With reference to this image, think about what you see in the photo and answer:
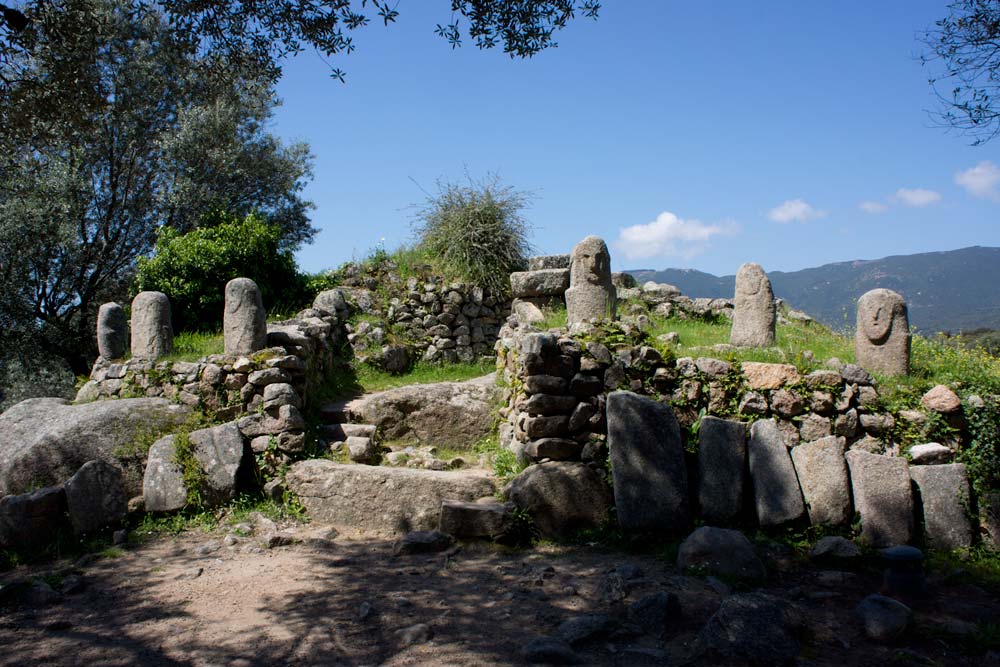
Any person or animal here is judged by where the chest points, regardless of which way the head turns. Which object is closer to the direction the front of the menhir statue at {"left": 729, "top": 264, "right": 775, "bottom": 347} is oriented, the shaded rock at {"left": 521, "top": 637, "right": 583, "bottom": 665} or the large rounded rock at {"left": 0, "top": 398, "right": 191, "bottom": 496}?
the shaded rock

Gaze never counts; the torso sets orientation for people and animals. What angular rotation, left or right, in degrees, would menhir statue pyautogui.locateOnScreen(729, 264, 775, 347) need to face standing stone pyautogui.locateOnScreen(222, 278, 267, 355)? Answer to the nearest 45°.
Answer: approximately 90° to its right

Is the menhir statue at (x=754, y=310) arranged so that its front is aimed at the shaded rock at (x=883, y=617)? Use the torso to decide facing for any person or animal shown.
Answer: yes

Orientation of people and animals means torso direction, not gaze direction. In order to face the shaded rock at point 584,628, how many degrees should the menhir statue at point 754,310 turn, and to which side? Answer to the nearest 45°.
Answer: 0° — it already faces it

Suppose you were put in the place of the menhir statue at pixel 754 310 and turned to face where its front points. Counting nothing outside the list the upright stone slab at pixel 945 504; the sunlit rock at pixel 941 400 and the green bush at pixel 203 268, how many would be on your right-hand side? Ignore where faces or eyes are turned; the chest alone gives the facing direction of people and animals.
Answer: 1

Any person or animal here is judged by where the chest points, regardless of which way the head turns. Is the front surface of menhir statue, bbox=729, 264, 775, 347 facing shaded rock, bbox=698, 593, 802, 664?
yes

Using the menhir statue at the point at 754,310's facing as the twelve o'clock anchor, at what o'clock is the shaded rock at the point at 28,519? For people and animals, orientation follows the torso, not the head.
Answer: The shaded rock is roughly at 2 o'clock from the menhir statue.

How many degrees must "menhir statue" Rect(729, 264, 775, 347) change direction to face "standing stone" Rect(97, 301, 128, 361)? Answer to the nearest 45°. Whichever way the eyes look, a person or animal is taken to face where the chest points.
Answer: approximately 90° to its right

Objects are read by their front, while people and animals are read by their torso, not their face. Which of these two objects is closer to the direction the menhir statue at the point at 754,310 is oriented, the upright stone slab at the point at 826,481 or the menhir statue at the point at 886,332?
the upright stone slab

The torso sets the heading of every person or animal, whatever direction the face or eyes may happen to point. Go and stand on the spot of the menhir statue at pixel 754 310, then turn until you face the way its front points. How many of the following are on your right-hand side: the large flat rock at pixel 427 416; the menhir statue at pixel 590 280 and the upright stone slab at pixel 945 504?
2

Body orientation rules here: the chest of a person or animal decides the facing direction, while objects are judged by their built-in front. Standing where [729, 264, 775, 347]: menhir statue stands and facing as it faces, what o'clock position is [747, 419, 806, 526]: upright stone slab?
The upright stone slab is roughly at 12 o'clock from the menhir statue.

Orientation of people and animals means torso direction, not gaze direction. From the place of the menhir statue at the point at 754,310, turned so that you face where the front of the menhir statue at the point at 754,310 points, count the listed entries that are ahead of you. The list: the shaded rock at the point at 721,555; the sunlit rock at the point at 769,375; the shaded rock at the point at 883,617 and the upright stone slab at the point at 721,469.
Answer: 4

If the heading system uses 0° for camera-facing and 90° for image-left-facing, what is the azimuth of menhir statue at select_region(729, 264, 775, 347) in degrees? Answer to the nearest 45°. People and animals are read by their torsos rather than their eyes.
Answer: approximately 0°

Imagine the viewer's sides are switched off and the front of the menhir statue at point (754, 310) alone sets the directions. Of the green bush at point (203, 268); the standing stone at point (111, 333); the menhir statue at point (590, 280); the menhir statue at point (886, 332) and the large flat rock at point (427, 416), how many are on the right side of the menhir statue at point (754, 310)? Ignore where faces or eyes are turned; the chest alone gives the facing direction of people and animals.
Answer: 4

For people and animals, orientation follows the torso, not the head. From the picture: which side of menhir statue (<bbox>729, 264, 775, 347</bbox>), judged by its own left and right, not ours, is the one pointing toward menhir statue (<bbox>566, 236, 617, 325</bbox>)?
right

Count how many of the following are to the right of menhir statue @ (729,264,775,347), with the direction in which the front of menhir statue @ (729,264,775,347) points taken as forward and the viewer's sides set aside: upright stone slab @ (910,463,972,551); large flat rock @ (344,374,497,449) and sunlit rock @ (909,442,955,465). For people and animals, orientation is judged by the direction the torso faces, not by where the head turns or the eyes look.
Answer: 1

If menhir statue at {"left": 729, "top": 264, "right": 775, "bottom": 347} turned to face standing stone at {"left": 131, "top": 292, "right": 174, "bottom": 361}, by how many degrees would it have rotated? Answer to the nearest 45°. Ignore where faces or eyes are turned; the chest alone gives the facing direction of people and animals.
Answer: approximately 90° to its right
